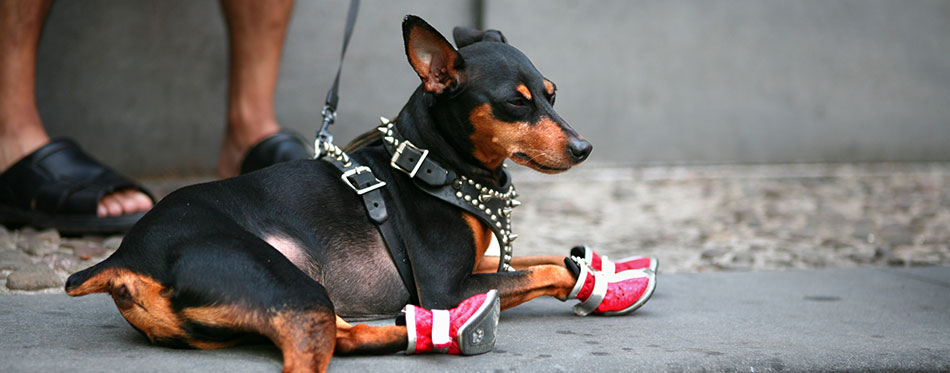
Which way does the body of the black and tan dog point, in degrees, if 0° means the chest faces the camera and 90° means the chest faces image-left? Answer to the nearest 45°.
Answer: approximately 270°
